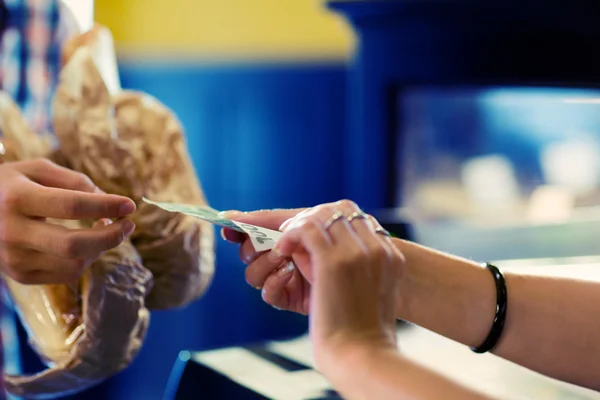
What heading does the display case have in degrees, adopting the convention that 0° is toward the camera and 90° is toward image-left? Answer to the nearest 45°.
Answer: approximately 0°
